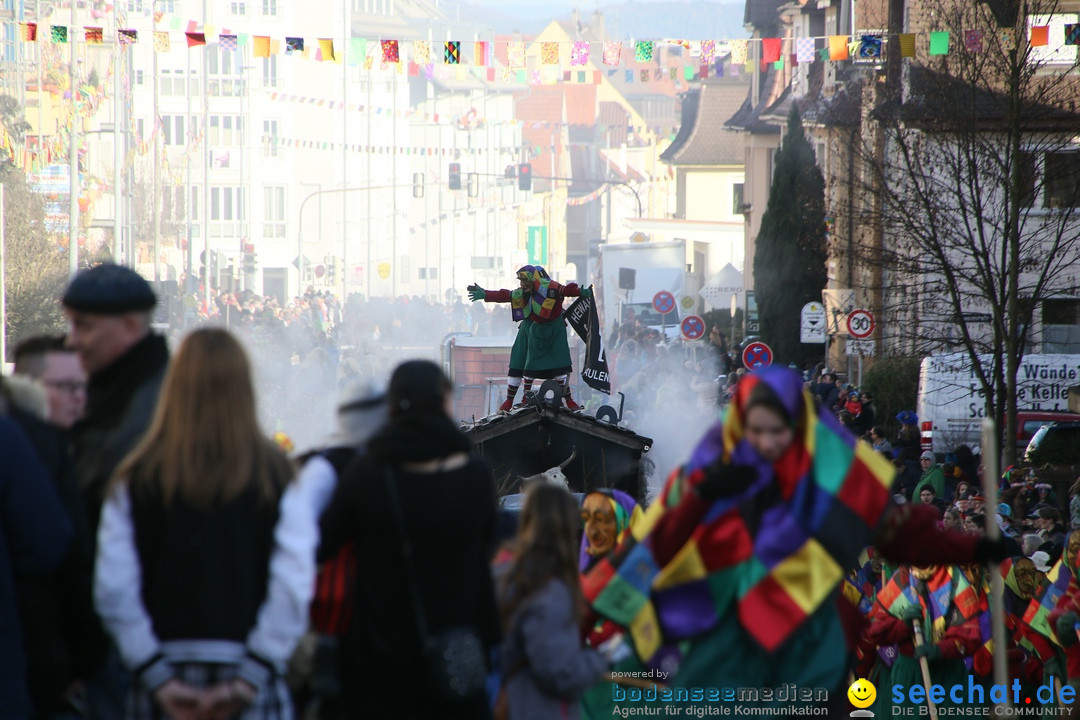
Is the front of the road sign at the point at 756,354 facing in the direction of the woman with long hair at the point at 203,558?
yes

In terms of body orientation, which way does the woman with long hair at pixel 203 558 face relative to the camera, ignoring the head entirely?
away from the camera

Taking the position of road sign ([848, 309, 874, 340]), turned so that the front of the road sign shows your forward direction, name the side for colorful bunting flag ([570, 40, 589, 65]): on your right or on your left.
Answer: on your right

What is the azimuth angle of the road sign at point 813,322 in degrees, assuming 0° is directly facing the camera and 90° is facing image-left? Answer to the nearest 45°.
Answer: approximately 0°

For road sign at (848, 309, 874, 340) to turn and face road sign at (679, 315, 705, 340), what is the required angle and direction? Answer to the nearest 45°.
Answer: approximately 135° to its right

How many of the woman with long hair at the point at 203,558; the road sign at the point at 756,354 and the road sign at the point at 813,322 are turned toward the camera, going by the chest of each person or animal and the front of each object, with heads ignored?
2

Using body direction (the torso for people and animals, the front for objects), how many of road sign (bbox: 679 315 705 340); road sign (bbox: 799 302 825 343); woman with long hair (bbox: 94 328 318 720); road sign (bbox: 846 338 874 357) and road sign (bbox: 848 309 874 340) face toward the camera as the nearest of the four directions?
4
